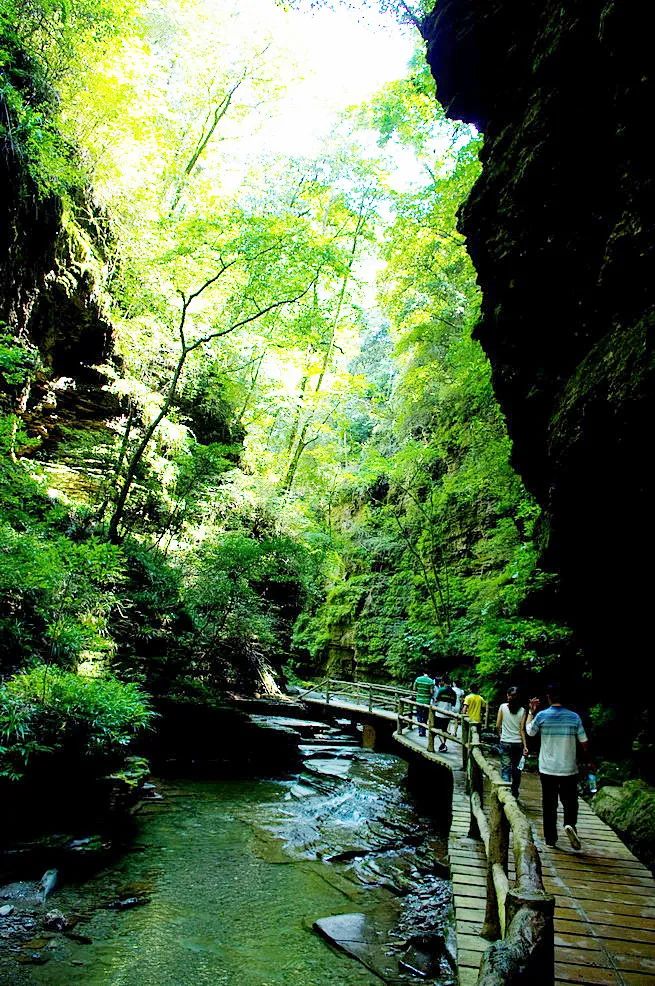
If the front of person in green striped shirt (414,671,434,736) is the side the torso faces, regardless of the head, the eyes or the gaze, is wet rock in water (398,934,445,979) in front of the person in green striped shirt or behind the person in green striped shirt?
behind

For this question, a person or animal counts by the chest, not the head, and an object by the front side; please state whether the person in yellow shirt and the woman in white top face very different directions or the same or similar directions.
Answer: same or similar directions

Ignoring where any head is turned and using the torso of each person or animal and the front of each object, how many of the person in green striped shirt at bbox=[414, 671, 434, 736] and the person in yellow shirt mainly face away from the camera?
2

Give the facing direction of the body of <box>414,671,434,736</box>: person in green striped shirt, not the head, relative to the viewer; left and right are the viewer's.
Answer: facing away from the viewer

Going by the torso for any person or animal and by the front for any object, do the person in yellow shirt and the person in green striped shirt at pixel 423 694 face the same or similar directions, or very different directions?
same or similar directions

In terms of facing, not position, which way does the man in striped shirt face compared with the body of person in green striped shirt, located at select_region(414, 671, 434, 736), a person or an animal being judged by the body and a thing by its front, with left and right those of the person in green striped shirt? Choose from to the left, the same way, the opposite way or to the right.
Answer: the same way

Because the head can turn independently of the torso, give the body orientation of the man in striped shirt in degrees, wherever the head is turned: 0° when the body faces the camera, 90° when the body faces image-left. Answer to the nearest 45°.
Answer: approximately 180°

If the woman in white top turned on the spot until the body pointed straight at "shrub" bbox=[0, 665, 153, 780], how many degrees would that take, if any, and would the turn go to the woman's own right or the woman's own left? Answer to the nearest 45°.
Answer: approximately 90° to the woman's own left

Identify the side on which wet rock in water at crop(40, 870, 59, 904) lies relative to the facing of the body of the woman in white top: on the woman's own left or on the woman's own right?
on the woman's own left

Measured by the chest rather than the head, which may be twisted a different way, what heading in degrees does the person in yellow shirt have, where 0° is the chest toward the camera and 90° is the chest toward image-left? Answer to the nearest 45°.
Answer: approximately 180°

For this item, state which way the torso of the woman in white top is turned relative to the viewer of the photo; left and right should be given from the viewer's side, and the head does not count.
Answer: facing away from the viewer

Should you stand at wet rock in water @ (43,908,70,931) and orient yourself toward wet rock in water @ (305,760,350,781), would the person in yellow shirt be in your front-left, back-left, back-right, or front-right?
front-right

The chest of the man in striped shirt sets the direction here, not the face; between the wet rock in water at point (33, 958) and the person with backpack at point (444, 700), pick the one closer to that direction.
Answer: the person with backpack

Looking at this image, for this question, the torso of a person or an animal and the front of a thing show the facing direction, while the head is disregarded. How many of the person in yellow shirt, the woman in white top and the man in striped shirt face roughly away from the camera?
3

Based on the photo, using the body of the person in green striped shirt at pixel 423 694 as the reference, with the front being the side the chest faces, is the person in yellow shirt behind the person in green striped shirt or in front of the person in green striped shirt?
behind
